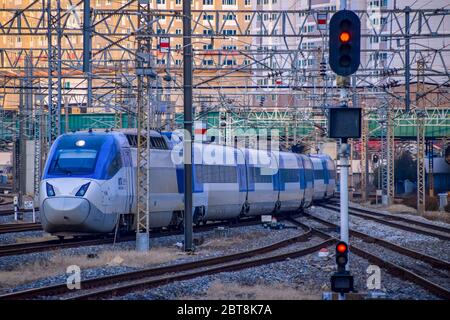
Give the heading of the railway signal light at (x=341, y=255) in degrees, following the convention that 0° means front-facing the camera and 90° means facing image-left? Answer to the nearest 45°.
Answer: approximately 0°

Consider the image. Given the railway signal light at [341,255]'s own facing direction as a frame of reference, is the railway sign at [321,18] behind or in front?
behind

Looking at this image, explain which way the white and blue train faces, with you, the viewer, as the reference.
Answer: facing the viewer and to the left of the viewer

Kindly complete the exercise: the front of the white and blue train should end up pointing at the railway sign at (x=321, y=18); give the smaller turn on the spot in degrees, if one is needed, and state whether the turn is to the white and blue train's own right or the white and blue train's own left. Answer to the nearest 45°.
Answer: approximately 180°

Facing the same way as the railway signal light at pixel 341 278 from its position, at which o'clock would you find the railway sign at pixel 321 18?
The railway sign is roughly at 6 o'clock from the railway signal light.

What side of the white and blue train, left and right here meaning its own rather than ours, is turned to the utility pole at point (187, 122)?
left

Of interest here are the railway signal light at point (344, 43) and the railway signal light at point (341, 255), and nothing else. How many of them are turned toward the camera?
2
